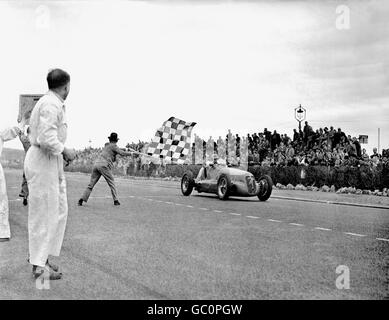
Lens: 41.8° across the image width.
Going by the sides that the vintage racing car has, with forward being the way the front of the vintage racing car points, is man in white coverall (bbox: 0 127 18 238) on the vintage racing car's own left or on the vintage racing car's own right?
on the vintage racing car's own right

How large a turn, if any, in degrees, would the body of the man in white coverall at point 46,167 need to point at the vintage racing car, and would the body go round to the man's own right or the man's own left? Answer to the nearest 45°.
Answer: approximately 45° to the man's own left

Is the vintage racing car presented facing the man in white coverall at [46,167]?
no

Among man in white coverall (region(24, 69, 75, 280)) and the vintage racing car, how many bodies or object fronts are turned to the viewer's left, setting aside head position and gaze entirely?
0

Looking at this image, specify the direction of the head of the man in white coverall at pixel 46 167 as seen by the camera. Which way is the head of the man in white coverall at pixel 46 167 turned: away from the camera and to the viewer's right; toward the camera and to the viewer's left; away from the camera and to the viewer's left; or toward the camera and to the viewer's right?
away from the camera and to the viewer's right

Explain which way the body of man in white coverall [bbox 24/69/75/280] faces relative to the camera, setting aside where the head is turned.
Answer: to the viewer's right
